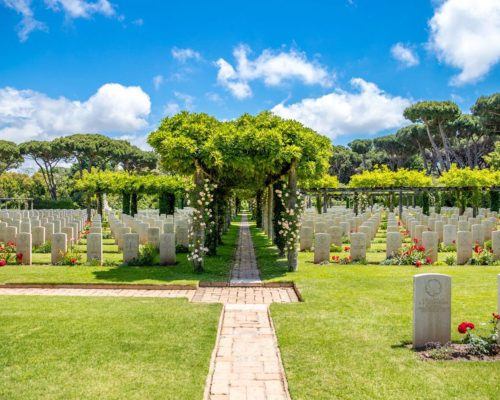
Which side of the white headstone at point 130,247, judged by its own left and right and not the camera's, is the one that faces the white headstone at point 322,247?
left

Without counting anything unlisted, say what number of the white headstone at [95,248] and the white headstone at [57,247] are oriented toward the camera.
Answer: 2

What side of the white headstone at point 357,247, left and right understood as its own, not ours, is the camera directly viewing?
front

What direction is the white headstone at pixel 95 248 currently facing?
toward the camera

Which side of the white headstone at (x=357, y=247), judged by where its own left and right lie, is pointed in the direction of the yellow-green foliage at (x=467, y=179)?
back

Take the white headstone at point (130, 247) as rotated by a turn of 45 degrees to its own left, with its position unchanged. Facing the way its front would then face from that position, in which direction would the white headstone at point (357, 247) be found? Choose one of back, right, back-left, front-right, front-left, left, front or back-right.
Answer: front-left

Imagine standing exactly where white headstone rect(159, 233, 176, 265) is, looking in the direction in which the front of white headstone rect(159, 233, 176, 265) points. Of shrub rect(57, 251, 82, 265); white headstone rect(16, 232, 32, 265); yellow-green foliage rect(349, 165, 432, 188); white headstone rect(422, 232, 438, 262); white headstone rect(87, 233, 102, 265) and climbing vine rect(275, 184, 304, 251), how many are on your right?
3

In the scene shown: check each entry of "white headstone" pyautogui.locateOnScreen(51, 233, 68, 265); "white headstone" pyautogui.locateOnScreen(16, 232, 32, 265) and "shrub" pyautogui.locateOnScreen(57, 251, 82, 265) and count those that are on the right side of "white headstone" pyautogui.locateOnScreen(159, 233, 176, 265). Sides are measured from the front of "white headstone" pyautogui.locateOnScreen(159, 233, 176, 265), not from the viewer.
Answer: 3

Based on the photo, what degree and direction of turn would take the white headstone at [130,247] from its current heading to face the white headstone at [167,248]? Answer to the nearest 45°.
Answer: approximately 90° to its left

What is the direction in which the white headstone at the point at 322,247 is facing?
toward the camera

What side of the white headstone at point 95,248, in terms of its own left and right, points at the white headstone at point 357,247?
left

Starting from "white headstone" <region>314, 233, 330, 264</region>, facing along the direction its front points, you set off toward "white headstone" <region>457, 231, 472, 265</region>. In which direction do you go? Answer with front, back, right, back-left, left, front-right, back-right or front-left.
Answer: left

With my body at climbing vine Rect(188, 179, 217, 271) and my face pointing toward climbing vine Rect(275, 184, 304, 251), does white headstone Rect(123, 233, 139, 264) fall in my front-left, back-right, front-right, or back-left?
back-left

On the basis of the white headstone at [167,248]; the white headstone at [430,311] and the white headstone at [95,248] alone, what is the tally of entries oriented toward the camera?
3

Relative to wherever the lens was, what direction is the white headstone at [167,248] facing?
facing the viewer

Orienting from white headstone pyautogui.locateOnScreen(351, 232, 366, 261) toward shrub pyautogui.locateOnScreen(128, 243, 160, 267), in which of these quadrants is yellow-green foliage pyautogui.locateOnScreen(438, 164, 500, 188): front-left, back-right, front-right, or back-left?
back-right

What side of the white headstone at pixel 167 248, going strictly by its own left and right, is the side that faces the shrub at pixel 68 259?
right
